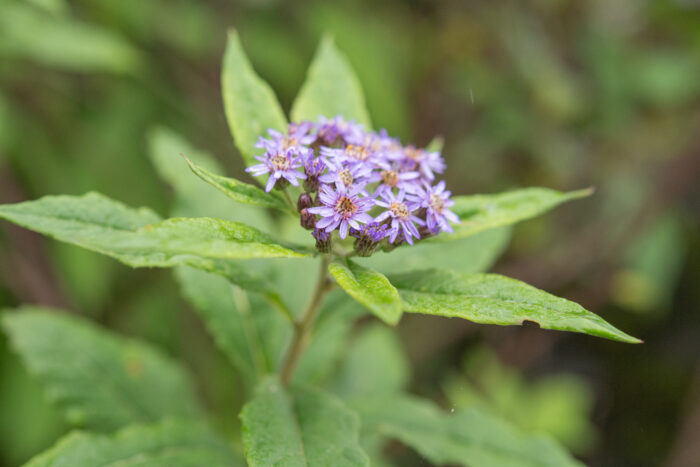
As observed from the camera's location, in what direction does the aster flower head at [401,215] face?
facing the viewer
